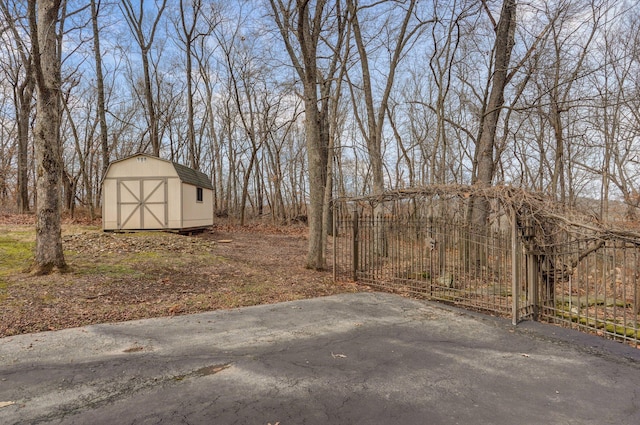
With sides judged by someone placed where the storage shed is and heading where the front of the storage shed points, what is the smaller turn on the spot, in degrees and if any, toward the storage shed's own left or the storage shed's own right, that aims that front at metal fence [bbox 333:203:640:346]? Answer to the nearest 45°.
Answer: approximately 45° to the storage shed's own left

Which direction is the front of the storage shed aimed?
toward the camera
